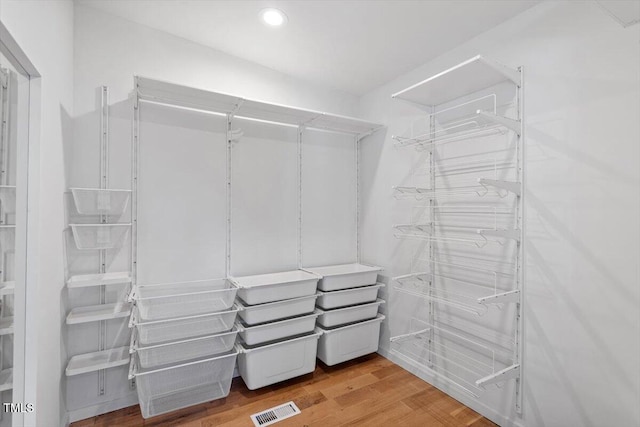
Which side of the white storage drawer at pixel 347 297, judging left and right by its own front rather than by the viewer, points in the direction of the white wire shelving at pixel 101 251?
right

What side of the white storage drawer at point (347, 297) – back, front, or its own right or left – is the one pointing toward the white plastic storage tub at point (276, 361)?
right

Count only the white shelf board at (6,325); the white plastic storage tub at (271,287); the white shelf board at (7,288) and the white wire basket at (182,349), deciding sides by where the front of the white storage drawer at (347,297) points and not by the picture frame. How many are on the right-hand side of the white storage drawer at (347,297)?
4

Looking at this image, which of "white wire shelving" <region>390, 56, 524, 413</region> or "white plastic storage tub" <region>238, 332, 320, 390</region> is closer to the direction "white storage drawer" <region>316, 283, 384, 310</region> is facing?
the white wire shelving

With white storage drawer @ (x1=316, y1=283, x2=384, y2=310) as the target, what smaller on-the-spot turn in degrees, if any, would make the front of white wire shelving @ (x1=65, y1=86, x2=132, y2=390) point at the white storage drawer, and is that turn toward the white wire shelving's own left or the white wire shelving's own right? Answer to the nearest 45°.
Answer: approximately 90° to the white wire shelving's own left

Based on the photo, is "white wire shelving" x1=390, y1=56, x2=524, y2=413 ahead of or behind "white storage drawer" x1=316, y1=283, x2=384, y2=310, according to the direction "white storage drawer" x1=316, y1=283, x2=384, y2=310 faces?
ahead
